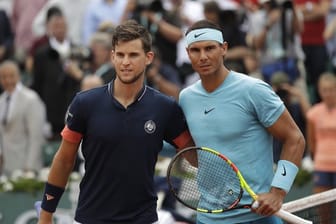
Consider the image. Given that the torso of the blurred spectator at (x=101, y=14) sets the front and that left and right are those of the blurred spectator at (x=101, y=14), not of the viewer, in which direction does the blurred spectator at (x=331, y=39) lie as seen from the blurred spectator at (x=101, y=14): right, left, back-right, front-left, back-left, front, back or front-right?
left

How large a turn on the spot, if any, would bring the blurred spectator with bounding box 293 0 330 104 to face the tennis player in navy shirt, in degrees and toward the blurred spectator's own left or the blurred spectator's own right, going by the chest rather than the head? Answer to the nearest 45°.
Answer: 0° — they already face them

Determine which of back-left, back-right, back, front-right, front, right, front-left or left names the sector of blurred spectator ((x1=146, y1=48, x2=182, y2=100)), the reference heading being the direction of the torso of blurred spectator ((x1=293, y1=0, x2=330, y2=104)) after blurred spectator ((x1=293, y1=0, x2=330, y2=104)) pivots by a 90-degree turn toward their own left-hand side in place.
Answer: back-right

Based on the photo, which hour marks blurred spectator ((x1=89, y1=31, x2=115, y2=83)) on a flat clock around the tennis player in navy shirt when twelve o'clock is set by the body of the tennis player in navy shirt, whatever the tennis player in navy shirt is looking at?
The blurred spectator is roughly at 6 o'clock from the tennis player in navy shirt.

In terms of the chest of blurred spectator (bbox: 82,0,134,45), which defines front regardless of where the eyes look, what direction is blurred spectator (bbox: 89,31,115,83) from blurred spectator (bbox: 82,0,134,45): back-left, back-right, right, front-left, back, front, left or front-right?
front

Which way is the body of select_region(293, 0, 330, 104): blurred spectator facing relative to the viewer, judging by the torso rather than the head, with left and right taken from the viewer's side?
facing the viewer

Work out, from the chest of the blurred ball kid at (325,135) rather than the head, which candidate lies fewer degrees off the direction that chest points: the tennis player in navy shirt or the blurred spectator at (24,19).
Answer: the tennis player in navy shirt

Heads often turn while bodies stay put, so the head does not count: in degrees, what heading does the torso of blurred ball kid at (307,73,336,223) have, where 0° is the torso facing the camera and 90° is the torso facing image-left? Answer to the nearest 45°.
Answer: approximately 0°

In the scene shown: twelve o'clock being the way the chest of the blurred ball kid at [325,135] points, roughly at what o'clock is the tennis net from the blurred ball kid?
The tennis net is roughly at 12 o'clock from the blurred ball kid.

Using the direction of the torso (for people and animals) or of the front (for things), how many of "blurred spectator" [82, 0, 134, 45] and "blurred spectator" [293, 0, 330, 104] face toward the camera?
2

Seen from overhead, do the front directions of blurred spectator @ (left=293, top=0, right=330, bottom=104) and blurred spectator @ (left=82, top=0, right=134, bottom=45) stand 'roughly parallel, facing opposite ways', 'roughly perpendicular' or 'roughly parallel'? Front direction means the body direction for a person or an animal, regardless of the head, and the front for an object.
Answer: roughly parallel

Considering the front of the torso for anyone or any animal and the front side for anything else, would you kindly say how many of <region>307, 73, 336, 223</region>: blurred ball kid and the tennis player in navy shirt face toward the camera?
2

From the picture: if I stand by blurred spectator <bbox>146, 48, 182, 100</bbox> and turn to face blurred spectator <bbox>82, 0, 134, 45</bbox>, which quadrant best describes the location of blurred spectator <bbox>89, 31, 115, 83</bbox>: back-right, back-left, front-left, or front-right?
front-left

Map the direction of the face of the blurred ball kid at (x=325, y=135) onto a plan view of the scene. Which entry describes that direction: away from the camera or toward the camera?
toward the camera
